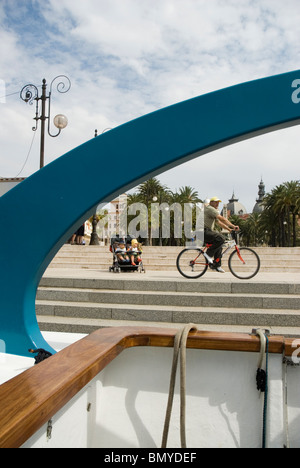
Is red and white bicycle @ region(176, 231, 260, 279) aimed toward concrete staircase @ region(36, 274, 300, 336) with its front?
no

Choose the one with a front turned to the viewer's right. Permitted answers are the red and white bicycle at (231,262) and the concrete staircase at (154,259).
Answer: the red and white bicycle

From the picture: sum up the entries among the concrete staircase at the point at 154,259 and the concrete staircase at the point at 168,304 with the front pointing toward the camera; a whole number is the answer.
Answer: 2

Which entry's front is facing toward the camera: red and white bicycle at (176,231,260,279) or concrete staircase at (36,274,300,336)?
the concrete staircase

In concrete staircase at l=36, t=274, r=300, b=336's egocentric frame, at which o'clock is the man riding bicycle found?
The man riding bicycle is roughly at 7 o'clock from the concrete staircase.

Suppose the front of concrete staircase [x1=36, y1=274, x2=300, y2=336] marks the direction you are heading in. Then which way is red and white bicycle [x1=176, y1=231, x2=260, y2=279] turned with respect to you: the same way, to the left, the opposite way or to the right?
to the left

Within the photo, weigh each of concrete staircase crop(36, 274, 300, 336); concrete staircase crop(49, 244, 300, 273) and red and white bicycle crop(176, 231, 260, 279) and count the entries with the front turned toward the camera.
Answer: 2

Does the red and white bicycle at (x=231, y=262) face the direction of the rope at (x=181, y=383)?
no

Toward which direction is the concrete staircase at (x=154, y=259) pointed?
toward the camera

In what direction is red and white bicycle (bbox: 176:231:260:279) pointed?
to the viewer's right

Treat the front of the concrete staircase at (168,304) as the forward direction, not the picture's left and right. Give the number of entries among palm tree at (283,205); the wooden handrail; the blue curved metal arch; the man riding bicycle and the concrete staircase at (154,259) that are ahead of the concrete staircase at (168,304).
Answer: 2

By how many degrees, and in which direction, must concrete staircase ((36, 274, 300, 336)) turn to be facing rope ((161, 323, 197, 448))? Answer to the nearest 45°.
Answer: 0° — it already faces it

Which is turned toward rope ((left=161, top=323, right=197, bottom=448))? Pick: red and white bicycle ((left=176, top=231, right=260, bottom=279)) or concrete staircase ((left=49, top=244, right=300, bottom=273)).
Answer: the concrete staircase

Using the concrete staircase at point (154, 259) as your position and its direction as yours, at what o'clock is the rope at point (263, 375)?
The rope is roughly at 12 o'clock from the concrete staircase.

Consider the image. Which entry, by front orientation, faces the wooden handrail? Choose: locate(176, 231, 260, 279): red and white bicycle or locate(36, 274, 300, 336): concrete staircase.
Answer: the concrete staircase

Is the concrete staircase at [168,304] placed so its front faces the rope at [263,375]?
yes

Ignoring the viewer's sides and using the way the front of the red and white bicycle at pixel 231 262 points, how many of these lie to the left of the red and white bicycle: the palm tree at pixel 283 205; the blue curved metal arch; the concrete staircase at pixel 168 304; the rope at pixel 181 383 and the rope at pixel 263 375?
1
